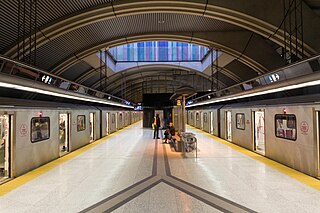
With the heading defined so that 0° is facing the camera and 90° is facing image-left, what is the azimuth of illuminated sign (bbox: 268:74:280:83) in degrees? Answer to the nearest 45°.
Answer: approximately 45°

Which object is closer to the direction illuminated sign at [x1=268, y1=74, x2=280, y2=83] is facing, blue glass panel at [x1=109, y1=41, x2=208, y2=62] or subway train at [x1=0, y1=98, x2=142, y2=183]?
the subway train

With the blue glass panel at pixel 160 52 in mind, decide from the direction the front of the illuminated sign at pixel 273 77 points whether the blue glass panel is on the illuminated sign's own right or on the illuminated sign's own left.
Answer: on the illuminated sign's own right

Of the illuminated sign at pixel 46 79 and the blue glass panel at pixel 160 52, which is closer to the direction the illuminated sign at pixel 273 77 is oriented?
the illuminated sign

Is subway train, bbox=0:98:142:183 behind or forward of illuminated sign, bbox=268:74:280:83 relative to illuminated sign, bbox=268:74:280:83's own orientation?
forward
